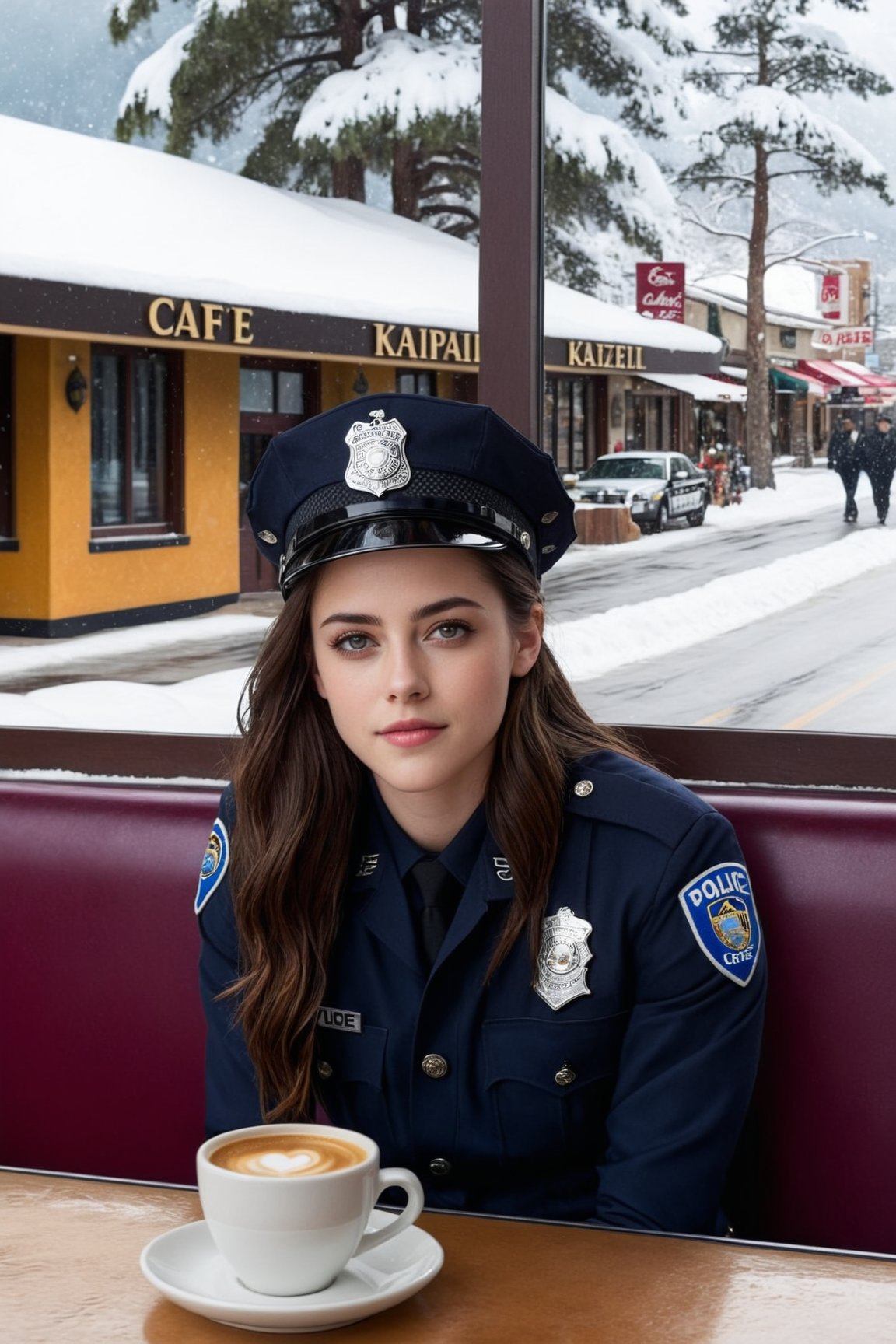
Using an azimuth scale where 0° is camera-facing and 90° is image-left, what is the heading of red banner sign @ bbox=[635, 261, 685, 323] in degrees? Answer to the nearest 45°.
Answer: approximately 0°

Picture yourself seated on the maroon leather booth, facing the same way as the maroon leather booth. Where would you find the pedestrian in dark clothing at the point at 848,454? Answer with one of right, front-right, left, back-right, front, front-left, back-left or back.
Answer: back-left

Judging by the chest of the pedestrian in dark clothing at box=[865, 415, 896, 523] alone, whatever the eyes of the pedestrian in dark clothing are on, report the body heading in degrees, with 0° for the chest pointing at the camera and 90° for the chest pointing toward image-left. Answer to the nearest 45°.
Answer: approximately 0°
